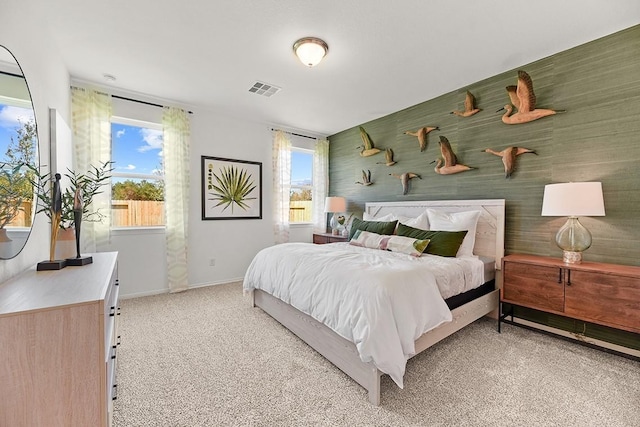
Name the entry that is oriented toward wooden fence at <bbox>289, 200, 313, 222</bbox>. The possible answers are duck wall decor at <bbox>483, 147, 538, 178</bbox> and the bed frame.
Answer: the duck wall decor

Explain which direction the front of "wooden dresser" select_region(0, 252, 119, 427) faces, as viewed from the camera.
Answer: facing to the right of the viewer

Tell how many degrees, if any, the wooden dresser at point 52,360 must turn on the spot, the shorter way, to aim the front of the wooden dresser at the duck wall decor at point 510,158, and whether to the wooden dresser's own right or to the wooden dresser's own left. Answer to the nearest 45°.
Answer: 0° — it already faces it

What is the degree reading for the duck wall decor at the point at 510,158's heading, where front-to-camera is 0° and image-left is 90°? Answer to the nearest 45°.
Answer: approximately 90°

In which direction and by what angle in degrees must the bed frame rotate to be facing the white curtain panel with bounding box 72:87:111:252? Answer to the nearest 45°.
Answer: approximately 45° to its right

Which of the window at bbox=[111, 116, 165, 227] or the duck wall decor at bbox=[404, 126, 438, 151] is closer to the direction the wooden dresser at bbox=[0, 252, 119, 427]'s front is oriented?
the duck wall decor

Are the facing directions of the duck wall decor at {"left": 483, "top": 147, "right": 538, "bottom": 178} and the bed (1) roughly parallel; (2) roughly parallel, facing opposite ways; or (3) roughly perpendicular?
roughly perpendicular

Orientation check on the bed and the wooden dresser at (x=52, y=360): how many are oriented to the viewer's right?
1

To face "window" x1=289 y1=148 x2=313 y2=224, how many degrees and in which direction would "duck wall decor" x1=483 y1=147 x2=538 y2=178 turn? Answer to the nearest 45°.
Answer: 0° — it already faces it

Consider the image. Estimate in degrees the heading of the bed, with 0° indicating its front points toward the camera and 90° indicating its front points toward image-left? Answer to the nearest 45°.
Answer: approximately 45°

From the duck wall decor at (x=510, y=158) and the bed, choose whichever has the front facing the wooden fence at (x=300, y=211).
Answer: the duck wall decor

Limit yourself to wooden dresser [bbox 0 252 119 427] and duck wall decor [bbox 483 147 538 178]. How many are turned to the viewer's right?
1
